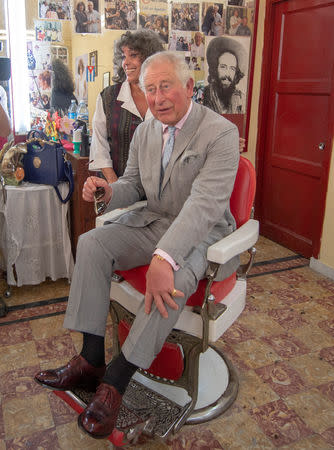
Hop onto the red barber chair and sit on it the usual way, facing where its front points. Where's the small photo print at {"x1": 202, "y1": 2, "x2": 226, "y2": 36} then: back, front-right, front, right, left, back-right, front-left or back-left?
back-right

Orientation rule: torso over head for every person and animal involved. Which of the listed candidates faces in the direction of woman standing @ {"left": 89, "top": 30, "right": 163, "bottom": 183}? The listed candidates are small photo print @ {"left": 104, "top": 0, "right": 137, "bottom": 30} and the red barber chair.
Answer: the small photo print

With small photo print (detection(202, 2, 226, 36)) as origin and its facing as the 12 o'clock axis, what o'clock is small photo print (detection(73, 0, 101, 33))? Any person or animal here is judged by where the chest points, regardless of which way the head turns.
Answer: small photo print (detection(73, 0, 101, 33)) is roughly at 2 o'clock from small photo print (detection(202, 2, 226, 36)).

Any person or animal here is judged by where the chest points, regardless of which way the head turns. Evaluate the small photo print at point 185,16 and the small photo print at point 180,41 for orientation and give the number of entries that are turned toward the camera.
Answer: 2

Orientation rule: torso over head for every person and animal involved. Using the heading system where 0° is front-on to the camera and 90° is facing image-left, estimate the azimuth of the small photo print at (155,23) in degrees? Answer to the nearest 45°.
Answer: approximately 0°

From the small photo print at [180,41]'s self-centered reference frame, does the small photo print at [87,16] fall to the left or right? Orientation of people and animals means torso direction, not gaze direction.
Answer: on its right

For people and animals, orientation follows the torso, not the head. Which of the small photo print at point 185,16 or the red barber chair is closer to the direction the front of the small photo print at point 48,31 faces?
the red barber chair

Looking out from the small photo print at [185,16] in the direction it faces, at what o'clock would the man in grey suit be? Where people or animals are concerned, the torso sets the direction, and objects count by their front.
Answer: The man in grey suit is roughly at 12 o'clock from the small photo print.

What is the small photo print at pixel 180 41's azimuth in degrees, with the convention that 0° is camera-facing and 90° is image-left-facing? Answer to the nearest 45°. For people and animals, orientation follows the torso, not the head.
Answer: approximately 0°

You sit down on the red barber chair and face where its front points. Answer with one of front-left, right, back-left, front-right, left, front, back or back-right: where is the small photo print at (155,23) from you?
back-right
